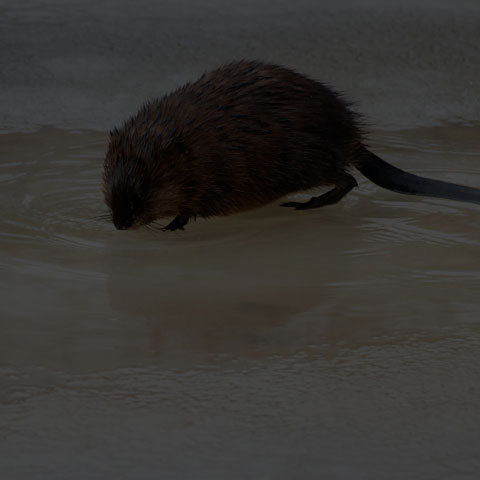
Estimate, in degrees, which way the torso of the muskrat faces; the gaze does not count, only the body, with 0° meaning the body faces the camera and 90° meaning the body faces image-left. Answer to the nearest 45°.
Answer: approximately 90°
